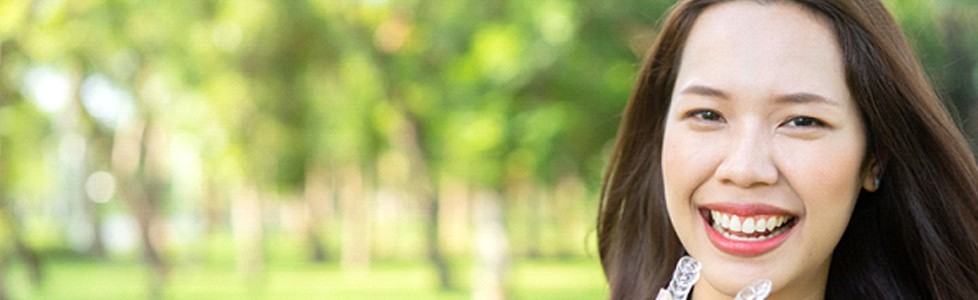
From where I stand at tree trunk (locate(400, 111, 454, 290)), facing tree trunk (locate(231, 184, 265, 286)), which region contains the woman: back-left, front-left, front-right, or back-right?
back-left

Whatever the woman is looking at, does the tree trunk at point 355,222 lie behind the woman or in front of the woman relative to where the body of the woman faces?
behind

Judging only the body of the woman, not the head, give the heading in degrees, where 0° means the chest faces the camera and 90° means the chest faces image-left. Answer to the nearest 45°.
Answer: approximately 0°

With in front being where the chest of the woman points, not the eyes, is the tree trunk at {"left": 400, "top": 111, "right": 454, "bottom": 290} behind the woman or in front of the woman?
behind
